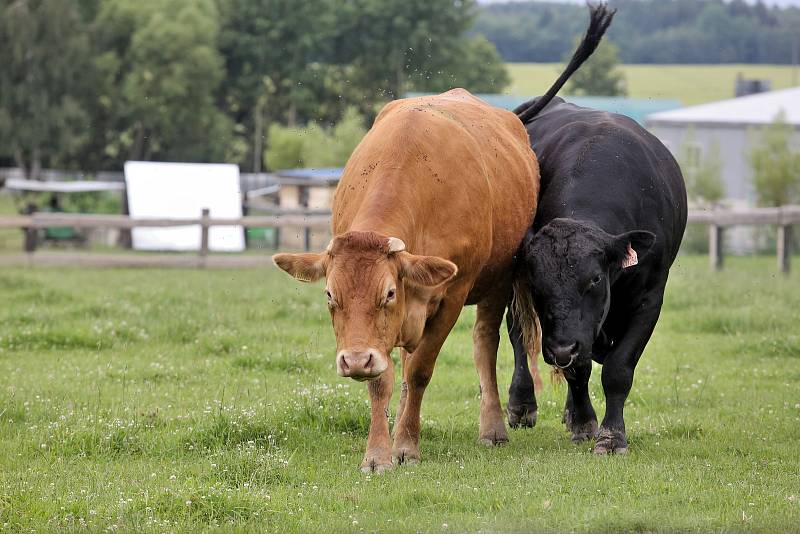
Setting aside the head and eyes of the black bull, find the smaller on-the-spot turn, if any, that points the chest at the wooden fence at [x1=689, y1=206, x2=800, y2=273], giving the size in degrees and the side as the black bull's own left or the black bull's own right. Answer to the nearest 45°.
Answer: approximately 180°

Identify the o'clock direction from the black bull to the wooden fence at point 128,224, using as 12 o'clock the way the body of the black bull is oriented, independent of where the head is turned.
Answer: The wooden fence is roughly at 5 o'clock from the black bull.

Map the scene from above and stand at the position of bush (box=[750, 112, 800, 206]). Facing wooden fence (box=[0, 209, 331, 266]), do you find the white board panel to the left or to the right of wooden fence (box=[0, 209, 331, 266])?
right

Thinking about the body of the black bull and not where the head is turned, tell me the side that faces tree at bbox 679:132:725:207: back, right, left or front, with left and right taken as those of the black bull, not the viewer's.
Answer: back

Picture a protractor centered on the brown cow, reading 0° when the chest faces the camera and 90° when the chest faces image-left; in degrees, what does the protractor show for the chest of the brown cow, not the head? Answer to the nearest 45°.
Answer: approximately 45°

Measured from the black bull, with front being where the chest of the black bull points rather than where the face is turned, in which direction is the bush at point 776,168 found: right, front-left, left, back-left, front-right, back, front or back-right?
back

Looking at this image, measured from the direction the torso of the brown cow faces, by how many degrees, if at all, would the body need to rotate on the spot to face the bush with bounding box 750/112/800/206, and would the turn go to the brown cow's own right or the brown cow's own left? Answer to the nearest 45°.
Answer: approximately 135° to the brown cow's own right

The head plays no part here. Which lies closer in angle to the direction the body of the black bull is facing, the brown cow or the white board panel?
the brown cow
